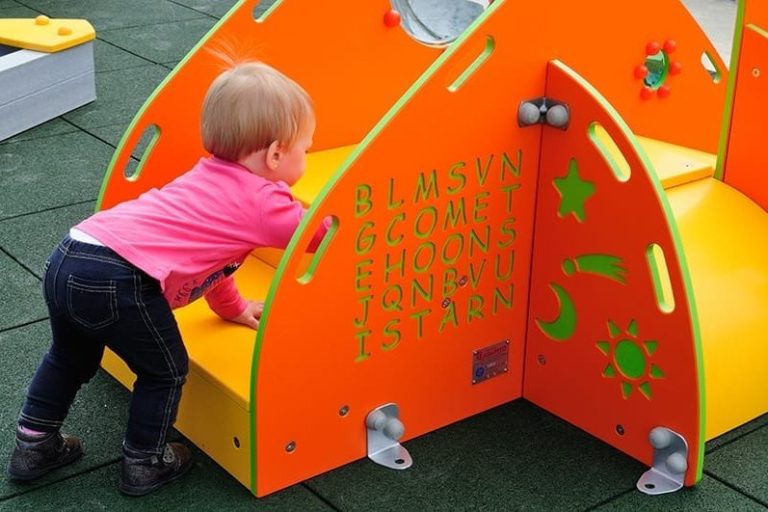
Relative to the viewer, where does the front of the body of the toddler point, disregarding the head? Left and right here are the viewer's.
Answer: facing away from the viewer and to the right of the viewer

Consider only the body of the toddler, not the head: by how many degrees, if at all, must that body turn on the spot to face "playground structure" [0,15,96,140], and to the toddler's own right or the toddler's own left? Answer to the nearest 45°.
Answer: approximately 45° to the toddler's own left

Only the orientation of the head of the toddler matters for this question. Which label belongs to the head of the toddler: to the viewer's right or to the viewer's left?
to the viewer's right
